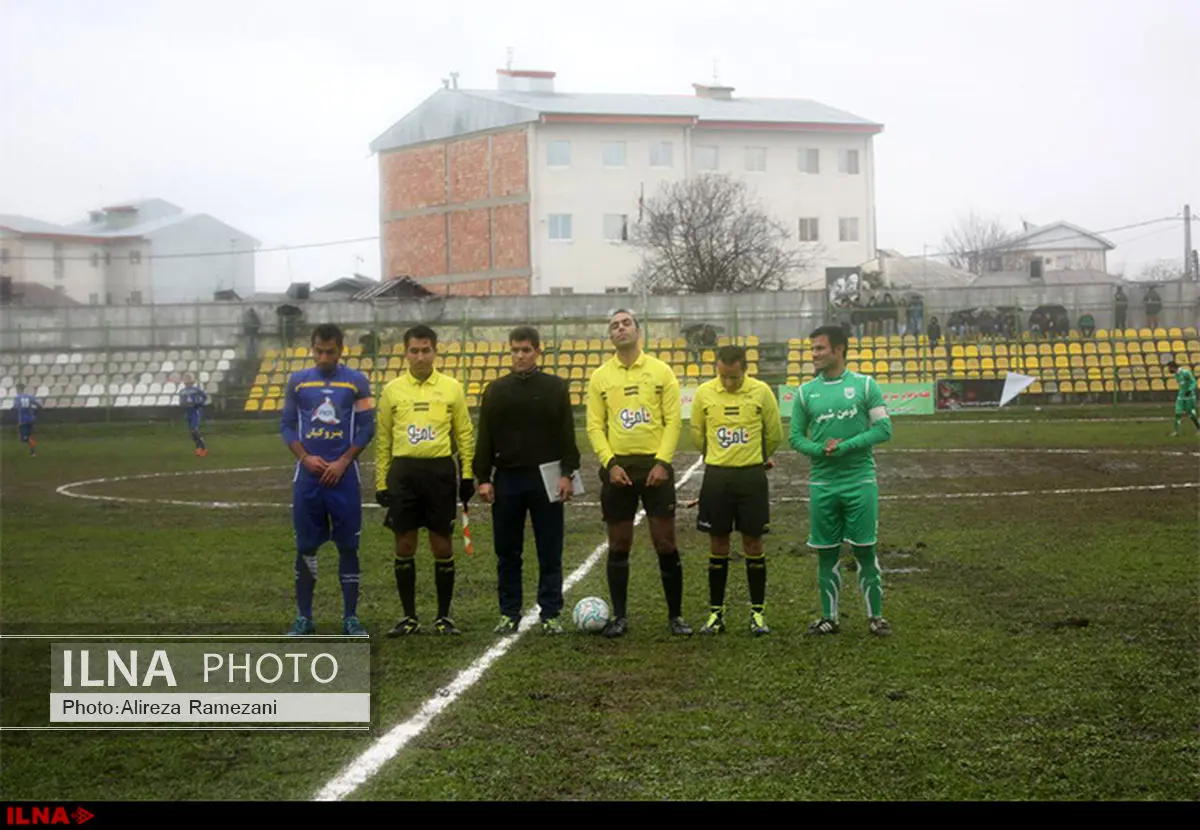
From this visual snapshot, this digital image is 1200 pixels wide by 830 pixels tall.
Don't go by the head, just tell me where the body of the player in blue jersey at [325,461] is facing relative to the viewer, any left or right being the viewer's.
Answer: facing the viewer

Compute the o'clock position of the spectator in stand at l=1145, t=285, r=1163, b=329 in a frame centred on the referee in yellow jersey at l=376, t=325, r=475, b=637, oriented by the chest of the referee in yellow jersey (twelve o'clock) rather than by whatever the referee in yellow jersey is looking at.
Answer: The spectator in stand is roughly at 7 o'clock from the referee in yellow jersey.

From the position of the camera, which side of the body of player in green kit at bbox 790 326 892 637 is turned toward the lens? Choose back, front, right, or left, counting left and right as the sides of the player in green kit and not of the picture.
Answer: front

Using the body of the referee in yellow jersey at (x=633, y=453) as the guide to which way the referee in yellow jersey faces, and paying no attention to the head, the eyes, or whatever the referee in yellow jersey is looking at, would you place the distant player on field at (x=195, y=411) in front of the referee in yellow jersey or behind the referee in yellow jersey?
behind

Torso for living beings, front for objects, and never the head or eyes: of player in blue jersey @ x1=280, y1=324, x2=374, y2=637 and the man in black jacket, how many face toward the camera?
2

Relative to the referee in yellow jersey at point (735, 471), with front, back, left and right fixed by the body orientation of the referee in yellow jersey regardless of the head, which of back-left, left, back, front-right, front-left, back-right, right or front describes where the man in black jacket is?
right

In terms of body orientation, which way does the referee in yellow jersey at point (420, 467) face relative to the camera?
toward the camera

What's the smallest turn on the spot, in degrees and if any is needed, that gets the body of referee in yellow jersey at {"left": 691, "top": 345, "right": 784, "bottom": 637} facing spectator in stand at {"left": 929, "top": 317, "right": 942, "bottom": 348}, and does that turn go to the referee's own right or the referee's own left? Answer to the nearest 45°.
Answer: approximately 180°

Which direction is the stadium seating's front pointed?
toward the camera
